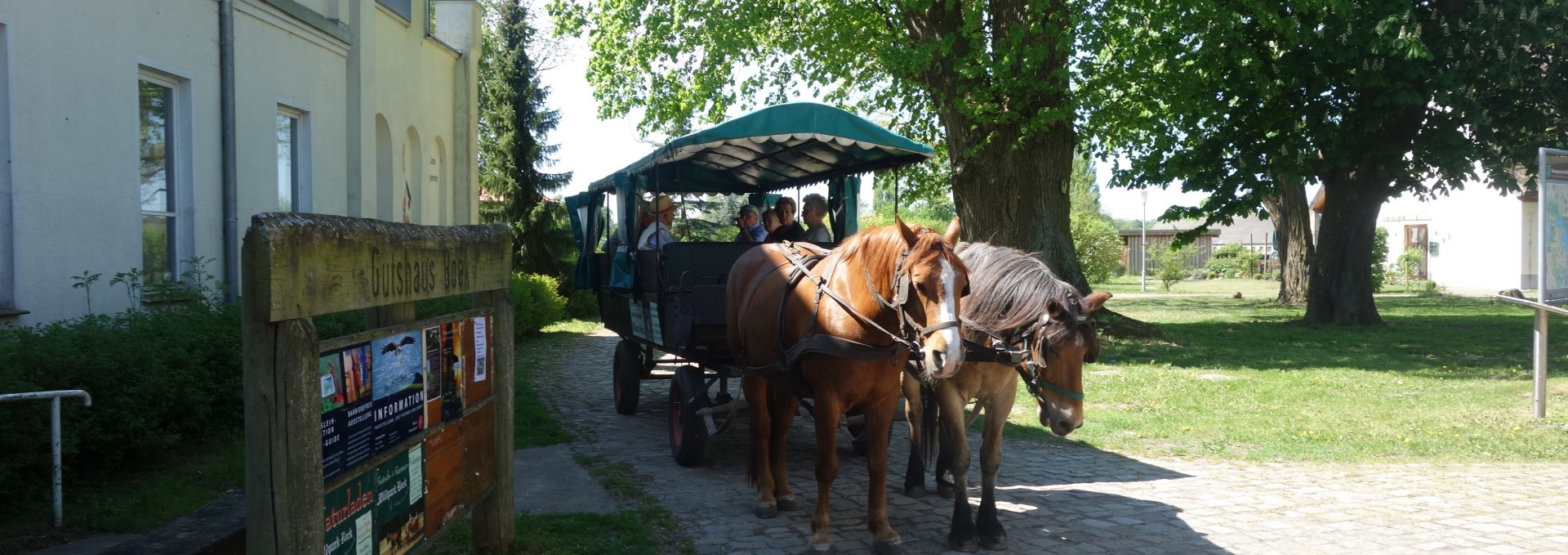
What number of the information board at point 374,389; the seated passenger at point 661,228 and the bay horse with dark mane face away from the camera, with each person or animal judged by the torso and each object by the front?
0

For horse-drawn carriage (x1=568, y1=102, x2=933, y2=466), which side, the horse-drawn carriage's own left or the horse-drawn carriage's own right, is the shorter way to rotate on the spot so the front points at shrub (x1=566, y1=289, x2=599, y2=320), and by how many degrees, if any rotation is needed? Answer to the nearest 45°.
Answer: approximately 135° to the horse-drawn carriage's own left

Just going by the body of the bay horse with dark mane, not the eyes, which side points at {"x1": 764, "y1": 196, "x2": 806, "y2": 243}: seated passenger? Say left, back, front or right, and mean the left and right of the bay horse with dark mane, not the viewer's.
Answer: back

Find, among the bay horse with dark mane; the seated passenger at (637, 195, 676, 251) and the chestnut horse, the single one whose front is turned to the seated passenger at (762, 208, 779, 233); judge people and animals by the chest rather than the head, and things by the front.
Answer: the seated passenger at (637, 195, 676, 251)

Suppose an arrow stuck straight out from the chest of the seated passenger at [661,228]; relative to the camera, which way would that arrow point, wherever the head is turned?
to the viewer's right

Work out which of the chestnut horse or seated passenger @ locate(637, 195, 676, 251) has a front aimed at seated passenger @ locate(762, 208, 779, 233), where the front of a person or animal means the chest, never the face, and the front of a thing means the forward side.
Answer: seated passenger @ locate(637, 195, 676, 251)

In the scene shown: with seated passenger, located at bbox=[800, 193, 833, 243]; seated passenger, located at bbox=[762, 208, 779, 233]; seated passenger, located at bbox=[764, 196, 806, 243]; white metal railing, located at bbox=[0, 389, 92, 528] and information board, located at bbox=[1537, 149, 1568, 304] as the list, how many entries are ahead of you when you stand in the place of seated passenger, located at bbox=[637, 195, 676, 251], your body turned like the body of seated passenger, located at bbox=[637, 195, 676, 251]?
4

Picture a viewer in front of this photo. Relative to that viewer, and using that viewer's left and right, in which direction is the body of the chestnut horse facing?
facing the viewer and to the right of the viewer

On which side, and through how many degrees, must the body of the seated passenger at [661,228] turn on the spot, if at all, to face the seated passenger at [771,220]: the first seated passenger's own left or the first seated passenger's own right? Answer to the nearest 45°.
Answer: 0° — they already face them

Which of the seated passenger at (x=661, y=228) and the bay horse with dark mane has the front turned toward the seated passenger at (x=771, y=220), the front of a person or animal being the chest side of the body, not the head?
the seated passenger at (x=661, y=228)
